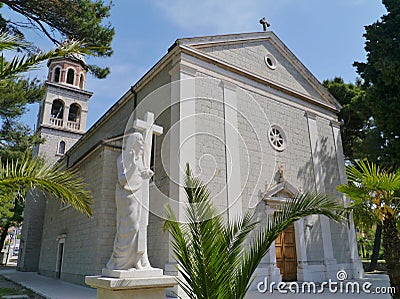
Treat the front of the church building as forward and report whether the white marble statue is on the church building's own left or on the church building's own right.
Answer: on the church building's own right

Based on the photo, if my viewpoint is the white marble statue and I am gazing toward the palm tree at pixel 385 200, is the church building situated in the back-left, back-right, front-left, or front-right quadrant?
front-left

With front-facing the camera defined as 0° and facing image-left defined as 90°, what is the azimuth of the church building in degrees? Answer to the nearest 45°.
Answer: approximately 315°

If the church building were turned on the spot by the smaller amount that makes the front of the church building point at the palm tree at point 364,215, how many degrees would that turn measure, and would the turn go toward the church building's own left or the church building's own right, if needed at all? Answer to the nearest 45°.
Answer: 0° — it already faces it

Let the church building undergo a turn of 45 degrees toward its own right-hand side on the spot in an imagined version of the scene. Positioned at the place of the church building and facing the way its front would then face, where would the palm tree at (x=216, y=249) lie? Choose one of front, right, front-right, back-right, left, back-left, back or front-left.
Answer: front

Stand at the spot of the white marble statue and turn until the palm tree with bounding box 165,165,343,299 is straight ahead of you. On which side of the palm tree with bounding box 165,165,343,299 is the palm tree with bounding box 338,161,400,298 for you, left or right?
left
